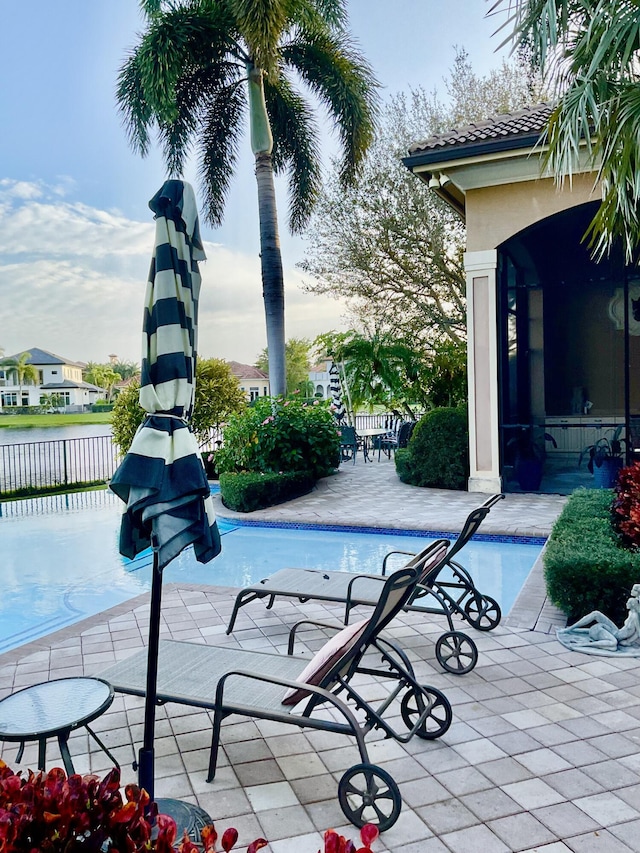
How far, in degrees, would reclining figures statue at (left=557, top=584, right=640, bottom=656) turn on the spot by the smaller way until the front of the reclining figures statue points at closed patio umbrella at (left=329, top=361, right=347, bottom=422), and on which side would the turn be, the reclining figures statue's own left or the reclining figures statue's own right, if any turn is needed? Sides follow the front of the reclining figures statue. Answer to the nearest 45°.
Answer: approximately 45° to the reclining figures statue's own right

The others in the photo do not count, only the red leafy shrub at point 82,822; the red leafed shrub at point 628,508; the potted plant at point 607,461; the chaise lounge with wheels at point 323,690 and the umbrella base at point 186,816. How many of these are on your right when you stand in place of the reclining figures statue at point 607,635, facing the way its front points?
2

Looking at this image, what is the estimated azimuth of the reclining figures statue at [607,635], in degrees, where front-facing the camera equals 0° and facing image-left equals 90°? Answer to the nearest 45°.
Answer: approximately 90°

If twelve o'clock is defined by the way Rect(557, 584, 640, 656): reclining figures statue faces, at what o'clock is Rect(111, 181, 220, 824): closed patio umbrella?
The closed patio umbrella is roughly at 10 o'clock from the reclining figures statue.

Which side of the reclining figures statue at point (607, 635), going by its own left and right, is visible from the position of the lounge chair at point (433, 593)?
front

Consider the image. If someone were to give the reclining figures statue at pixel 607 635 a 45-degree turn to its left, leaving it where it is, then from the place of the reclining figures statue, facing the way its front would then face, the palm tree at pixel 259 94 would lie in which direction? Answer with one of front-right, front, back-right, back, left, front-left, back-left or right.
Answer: right

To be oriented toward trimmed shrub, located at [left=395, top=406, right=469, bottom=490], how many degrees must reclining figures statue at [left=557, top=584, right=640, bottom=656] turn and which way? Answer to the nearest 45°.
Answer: approximately 90° to its right

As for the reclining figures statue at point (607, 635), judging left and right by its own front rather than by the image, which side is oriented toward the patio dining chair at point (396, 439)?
right

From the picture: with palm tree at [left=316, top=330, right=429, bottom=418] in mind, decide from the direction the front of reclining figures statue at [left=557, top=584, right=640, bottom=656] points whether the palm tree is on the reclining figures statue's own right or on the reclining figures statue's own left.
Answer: on the reclining figures statue's own right

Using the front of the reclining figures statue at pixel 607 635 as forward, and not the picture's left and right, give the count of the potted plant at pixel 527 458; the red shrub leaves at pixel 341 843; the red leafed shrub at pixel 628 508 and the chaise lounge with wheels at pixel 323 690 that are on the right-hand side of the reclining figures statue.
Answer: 2
